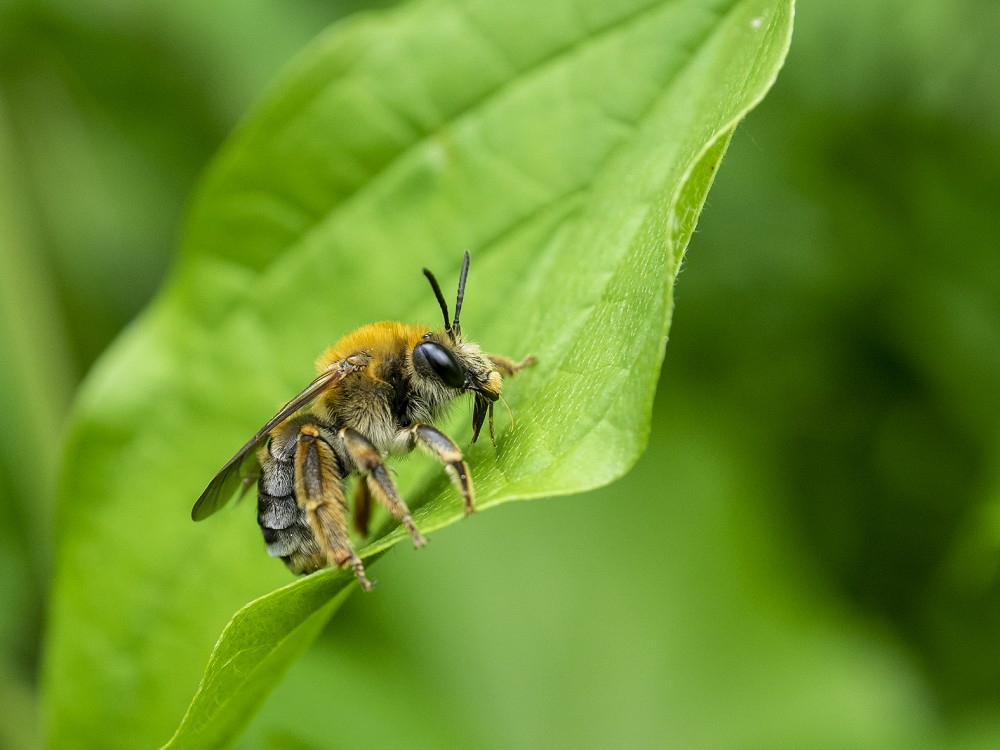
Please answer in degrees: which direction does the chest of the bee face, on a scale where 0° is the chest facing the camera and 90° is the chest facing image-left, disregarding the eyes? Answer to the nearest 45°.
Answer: approximately 270°
